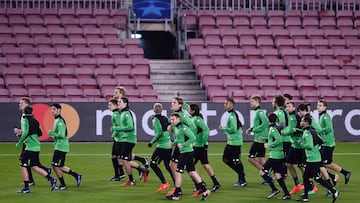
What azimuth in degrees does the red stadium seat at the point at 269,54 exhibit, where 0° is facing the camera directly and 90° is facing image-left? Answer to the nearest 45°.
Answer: approximately 0°

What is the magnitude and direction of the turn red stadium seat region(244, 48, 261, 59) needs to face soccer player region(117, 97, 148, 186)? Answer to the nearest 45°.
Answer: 0° — it already faces them

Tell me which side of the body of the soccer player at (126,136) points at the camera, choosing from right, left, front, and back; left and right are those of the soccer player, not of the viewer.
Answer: left

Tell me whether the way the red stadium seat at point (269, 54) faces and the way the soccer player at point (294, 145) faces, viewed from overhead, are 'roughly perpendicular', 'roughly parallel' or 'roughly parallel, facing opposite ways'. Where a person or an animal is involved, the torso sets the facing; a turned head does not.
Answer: roughly perpendicular

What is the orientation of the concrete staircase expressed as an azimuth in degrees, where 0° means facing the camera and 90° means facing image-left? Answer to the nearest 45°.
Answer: approximately 0°

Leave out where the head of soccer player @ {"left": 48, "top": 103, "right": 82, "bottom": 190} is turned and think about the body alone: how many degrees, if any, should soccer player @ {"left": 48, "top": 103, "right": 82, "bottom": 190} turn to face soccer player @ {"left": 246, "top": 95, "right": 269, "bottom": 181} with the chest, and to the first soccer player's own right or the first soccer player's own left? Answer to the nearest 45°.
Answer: approximately 180°

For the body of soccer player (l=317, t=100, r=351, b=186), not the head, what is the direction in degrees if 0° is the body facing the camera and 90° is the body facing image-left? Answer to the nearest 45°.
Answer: approximately 90°

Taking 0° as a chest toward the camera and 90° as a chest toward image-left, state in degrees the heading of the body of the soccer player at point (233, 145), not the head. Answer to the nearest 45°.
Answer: approximately 90°

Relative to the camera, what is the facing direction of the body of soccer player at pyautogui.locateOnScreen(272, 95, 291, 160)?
to the viewer's left

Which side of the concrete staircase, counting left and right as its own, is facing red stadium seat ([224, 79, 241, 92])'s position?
left

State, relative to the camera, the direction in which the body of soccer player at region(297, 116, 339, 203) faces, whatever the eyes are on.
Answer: to the viewer's left
